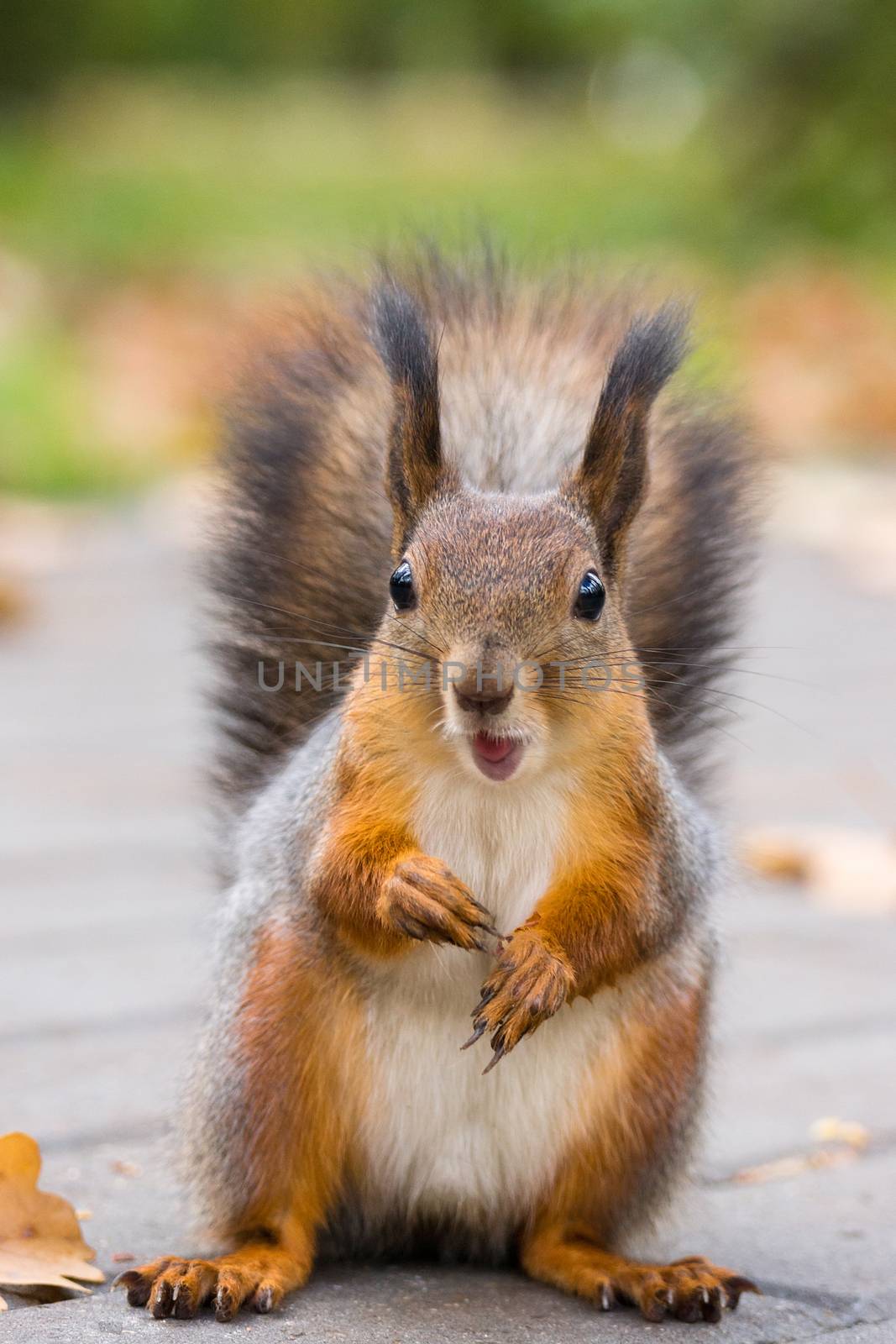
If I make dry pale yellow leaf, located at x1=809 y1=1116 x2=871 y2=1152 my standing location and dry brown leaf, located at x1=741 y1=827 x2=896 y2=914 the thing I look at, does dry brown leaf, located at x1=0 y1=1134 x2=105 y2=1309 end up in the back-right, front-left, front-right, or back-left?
back-left

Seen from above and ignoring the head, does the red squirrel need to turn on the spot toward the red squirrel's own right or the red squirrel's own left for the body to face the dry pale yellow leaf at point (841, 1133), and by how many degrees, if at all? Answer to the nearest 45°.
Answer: approximately 135° to the red squirrel's own left

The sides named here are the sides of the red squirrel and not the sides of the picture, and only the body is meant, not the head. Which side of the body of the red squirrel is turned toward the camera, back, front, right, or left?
front

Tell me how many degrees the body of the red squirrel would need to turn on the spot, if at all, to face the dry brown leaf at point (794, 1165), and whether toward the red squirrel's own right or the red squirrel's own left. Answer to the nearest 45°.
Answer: approximately 135° to the red squirrel's own left

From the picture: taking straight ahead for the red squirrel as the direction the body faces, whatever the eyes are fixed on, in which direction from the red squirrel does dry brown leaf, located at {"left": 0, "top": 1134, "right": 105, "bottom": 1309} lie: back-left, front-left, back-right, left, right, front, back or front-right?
right
